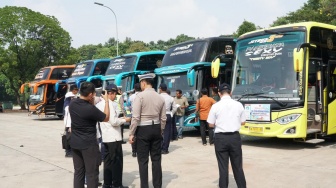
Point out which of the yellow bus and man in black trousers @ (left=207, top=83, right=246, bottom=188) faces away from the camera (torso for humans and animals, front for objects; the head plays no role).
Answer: the man in black trousers

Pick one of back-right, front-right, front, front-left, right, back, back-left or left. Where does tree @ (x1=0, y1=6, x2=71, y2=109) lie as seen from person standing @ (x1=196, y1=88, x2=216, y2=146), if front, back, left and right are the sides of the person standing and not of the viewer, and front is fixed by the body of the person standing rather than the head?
front-left

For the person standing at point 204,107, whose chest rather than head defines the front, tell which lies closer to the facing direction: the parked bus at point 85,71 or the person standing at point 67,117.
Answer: the parked bus

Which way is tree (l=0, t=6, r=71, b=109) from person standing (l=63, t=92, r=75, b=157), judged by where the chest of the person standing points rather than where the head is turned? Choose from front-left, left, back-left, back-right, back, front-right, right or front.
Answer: left

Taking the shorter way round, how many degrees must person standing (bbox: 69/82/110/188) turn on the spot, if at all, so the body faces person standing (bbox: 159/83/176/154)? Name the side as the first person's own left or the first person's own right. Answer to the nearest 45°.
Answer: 0° — they already face them

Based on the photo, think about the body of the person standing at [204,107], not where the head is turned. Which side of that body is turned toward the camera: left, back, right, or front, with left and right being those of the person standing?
back

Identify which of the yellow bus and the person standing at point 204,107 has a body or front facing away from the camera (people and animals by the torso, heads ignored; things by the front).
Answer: the person standing

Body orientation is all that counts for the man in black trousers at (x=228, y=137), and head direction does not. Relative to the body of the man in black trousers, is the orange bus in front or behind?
in front

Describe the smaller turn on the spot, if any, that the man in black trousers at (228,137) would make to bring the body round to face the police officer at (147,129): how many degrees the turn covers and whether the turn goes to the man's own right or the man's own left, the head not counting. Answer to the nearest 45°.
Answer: approximately 90° to the man's own left

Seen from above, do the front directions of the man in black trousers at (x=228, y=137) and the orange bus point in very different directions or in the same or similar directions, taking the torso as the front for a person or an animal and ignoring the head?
very different directions
